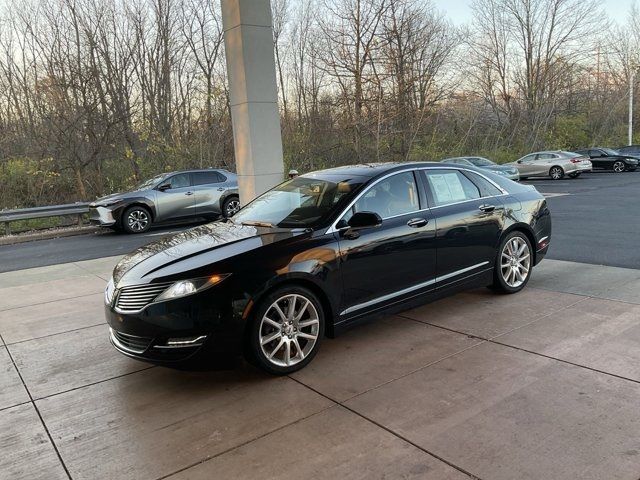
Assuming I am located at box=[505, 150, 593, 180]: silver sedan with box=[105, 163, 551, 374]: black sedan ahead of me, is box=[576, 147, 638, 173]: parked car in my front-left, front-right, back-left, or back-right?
back-left

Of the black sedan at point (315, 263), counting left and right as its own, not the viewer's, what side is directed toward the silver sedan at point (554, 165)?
back

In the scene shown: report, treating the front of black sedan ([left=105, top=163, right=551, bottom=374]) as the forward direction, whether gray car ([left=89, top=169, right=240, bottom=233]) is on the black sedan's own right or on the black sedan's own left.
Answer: on the black sedan's own right

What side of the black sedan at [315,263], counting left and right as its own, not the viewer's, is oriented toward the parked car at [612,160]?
back

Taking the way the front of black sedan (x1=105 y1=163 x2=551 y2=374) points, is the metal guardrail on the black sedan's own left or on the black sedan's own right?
on the black sedan's own right

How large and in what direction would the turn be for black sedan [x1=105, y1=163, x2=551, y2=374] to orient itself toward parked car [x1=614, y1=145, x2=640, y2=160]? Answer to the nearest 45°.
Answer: approximately 180°

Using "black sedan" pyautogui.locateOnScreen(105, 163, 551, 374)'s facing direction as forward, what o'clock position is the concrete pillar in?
The concrete pillar is roughly at 4 o'clock from the black sedan.

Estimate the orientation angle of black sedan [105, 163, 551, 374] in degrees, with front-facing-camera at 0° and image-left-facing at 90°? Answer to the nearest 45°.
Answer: approximately 45°
